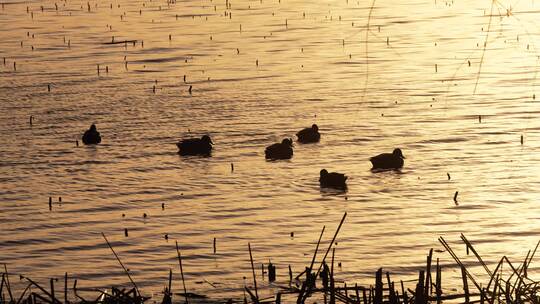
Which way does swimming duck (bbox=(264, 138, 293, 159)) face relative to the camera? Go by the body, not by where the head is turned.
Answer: to the viewer's right

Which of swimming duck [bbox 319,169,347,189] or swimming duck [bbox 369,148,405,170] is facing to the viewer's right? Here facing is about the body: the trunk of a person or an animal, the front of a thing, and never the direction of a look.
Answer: swimming duck [bbox 369,148,405,170]

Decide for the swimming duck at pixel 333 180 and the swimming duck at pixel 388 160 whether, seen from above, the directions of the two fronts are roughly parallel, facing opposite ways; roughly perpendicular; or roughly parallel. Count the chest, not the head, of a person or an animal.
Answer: roughly parallel, facing opposite ways

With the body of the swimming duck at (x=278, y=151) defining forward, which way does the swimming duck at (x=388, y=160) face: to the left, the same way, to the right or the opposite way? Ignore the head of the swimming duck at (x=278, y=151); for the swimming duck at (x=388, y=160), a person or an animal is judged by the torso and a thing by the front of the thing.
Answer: the same way

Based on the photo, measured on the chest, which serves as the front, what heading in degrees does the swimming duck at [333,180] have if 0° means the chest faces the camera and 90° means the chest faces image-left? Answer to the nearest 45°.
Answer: approximately 90°

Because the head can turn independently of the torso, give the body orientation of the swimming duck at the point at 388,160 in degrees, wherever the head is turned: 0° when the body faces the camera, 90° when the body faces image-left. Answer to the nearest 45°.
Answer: approximately 270°

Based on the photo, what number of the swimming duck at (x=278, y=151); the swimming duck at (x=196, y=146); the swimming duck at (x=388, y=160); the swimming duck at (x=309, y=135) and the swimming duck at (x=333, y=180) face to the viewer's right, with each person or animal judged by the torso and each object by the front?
4

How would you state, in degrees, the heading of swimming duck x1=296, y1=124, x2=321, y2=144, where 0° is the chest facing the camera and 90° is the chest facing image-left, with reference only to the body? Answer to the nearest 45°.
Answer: approximately 270°

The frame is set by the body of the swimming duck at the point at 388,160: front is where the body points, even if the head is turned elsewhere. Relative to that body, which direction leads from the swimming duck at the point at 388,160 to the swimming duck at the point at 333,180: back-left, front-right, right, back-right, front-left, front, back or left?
back-right

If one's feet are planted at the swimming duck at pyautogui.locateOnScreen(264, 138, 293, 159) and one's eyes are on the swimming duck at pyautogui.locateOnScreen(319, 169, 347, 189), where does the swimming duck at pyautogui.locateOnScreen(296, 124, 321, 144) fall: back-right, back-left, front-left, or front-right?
back-left

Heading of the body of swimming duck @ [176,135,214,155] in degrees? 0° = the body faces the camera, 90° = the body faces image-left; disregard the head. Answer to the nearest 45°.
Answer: approximately 270°

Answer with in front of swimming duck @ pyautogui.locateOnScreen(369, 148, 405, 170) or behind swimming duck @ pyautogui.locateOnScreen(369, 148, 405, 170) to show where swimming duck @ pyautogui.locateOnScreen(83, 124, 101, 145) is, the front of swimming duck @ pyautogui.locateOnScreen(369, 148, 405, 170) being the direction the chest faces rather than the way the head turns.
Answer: behind

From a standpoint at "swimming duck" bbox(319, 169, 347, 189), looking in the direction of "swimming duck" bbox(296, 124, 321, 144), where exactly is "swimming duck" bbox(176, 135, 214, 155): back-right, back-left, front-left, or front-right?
front-left
